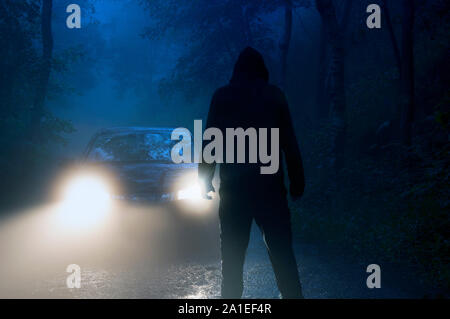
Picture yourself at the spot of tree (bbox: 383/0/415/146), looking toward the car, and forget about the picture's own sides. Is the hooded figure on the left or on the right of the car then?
left

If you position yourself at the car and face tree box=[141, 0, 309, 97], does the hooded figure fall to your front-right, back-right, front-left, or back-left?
back-right
